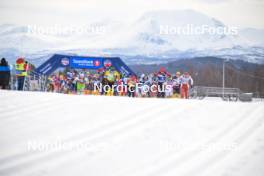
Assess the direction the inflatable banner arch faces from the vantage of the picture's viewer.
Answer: facing the viewer
